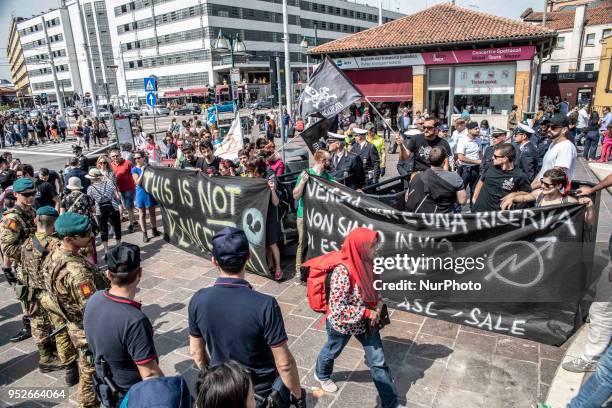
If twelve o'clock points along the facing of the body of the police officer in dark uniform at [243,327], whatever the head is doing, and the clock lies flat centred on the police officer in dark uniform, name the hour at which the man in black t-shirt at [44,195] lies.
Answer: The man in black t-shirt is roughly at 11 o'clock from the police officer in dark uniform.

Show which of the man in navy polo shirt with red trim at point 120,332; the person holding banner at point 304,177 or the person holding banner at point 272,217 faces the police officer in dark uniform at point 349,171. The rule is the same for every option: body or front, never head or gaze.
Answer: the man in navy polo shirt with red trim

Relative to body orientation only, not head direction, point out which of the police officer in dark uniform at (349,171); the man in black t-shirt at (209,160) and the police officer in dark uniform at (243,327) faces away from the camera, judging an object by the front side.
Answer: the police officer in dark uniform at (243,327)

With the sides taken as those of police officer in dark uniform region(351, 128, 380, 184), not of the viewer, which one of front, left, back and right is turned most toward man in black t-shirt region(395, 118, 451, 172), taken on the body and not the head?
left

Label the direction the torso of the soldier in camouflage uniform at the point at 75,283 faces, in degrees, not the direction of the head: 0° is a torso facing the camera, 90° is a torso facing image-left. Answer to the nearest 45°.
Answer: approximately 225°

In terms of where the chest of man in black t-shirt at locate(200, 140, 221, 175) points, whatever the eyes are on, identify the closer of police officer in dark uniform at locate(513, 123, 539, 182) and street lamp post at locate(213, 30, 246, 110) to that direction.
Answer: the police officer in dark uniform

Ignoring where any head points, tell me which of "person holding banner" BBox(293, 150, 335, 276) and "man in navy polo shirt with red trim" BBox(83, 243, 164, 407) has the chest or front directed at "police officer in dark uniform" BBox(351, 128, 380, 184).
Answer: the man in navy polo shirt with red trim

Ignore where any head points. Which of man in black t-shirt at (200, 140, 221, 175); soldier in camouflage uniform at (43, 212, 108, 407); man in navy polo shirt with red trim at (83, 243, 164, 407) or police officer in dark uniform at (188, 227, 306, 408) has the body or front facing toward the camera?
man in black t-shirt at (200, 140, 221, 175)

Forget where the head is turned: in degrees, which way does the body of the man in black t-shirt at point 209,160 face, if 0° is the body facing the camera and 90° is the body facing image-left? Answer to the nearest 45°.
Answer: approximately 0°

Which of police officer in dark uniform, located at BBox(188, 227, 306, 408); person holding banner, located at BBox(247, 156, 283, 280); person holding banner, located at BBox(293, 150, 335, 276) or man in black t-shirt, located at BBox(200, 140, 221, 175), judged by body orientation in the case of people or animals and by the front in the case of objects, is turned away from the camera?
the police officer in dark uniform

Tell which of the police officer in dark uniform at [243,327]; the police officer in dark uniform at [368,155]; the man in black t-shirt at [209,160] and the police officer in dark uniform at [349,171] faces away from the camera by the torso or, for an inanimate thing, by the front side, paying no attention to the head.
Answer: the police officer in dark uniform at [243,327]

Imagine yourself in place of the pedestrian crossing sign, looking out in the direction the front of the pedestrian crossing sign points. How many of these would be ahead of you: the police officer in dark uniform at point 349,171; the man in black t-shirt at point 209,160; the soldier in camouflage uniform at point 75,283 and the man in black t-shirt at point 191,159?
4

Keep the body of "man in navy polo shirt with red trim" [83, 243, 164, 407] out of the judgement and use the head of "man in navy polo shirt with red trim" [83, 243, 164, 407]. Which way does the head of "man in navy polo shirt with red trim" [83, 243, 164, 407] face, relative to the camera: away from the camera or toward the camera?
away from the camera

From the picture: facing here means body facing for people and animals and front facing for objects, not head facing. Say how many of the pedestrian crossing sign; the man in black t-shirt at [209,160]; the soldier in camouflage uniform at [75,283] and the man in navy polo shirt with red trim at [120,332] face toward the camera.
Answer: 2

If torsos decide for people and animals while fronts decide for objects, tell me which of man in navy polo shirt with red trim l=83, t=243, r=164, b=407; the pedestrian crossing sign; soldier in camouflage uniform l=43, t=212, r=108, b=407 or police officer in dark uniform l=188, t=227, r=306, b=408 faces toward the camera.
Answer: the pedestrian crossing sign

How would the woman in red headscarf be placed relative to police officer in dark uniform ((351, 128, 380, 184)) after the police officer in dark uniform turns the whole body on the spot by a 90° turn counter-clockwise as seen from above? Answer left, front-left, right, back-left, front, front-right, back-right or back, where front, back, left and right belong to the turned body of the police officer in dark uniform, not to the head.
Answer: front-right
